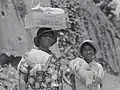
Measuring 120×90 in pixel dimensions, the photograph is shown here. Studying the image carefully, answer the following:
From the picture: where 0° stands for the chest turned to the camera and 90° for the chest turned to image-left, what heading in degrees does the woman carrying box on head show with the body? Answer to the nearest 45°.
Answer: approximately 315°
